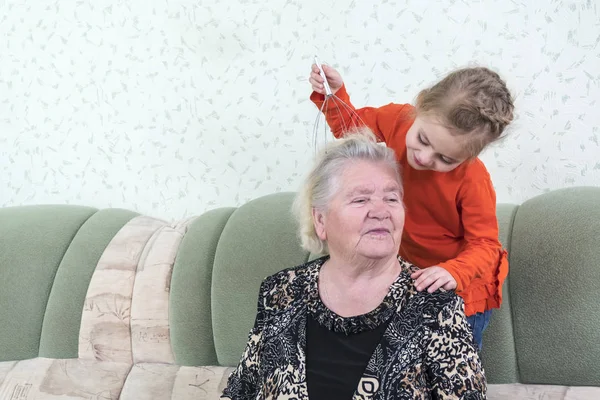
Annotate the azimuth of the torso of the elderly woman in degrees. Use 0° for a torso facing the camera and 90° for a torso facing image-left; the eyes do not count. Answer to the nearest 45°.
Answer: approximately 0°

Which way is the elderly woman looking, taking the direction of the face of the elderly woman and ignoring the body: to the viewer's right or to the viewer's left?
to the viewer's right
